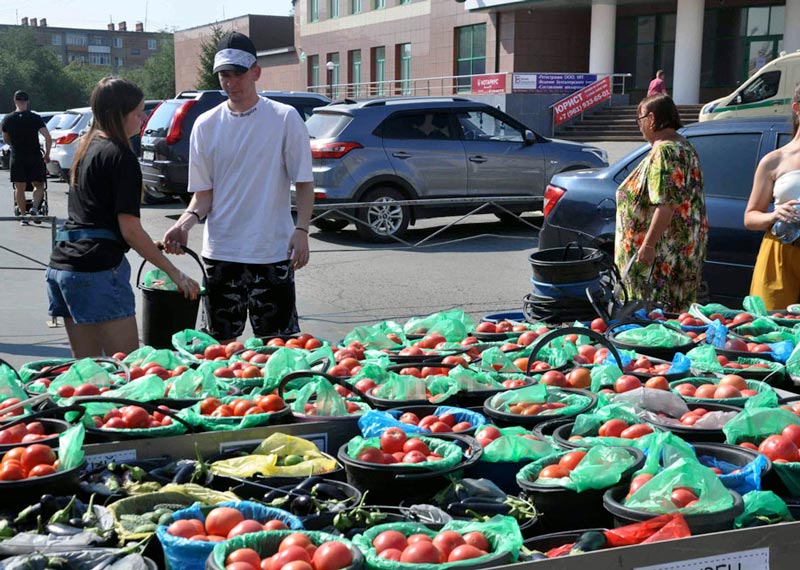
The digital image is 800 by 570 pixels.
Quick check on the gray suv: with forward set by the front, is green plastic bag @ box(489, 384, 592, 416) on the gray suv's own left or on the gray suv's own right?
on the gray suv's own right

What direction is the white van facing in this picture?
to the viewer's left

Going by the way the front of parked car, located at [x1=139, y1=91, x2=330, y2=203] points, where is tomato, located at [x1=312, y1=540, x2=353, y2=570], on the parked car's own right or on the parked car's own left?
on the parked car's own right

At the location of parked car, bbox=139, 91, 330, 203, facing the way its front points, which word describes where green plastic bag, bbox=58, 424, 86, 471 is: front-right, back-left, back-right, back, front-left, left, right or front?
back-right

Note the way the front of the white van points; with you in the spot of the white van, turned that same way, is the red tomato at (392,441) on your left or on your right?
on your left

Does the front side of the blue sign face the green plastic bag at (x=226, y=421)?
yes

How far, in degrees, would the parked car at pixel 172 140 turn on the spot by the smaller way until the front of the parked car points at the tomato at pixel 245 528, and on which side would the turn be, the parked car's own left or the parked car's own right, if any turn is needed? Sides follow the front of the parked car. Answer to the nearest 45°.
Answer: approximately 135° to the parked car's own right

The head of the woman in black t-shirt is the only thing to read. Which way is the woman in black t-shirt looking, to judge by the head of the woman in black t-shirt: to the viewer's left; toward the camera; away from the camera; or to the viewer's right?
to the viewer's right

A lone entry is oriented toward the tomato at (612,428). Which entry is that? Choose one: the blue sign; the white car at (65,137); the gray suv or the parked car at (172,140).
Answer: the blue sign

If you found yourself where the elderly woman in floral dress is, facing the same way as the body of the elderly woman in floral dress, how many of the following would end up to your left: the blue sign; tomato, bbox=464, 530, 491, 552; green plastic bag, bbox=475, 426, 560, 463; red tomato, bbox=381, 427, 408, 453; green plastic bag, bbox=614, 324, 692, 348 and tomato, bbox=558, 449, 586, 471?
5

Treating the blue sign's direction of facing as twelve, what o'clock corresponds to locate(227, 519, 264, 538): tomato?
The tomato is roughly at 12 o'clock from the blue sign.
